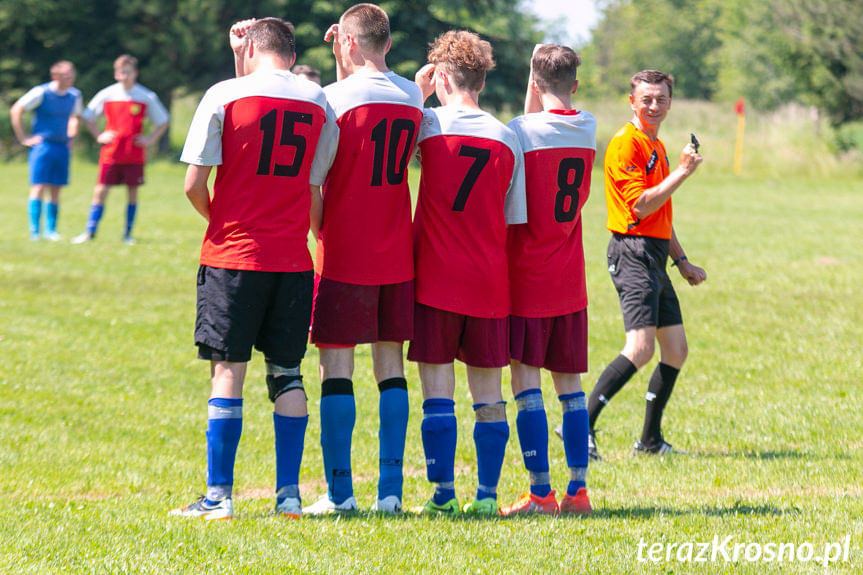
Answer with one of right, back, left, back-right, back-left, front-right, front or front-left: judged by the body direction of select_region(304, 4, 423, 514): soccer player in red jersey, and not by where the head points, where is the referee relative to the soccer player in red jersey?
right

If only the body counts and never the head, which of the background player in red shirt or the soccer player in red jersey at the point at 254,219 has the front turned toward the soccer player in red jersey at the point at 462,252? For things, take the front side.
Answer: the background player in red shirt

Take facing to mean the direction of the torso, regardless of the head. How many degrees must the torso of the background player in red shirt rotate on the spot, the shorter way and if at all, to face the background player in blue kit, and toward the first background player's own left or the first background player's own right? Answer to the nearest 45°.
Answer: approximately 135° to the first background player's own right

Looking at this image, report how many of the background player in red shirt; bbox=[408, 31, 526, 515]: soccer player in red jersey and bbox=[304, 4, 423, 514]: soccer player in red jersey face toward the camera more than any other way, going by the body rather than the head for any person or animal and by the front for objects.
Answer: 1

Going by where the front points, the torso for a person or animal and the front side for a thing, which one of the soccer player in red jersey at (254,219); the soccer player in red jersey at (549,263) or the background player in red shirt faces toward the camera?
the background player in red shirt

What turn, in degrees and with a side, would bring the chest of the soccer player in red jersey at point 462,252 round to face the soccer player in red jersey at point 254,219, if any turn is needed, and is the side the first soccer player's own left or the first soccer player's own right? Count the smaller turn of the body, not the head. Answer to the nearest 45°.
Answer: approximately 45° to the first soccer player's own left

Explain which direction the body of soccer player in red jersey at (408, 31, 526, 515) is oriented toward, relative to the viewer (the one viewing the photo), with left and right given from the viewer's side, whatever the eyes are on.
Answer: facing away from the viewer and to the left of the viewer

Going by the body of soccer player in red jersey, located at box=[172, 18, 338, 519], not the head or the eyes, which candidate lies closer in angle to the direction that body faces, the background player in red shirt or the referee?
the background player in red shirt

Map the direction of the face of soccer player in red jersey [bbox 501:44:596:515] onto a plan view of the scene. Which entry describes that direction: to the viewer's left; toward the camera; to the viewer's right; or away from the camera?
away from the camera

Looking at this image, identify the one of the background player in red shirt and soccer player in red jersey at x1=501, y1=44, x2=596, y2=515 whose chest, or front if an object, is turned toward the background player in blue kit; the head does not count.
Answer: the soccer player in red jersey

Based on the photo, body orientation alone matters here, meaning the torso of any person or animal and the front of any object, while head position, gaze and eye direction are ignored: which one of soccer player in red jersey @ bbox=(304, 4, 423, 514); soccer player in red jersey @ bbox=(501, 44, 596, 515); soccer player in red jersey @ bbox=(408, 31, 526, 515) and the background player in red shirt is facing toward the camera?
the background player in red shirt

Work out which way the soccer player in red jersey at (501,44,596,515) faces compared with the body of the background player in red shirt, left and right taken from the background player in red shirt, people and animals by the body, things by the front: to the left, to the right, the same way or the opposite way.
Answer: the opposite way

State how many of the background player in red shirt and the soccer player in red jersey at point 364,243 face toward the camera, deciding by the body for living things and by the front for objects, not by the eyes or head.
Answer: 1

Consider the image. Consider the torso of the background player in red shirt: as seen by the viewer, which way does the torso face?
toward the camera

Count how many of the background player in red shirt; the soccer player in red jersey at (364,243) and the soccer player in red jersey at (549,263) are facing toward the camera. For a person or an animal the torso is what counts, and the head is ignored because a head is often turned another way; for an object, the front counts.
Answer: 1
